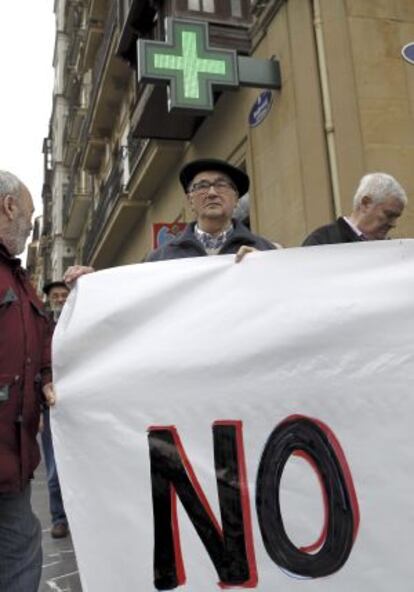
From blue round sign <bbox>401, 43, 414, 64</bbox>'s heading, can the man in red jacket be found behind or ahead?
ahead

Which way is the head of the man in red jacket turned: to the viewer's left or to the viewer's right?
to the viewer's right

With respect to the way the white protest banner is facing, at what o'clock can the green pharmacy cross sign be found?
The green pharmacy cross sign is roughly at 6 o'clock from the white protest banner.

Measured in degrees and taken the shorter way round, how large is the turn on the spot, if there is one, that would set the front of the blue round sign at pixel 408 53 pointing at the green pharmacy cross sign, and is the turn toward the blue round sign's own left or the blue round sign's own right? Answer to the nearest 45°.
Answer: approximately 90° to the blue round sign's own right

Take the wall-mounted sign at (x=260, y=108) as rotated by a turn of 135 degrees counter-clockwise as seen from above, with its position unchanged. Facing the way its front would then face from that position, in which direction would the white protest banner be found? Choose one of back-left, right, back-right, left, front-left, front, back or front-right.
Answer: right

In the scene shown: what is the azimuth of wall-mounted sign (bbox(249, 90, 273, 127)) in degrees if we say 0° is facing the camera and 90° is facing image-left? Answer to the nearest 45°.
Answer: approximately 45°

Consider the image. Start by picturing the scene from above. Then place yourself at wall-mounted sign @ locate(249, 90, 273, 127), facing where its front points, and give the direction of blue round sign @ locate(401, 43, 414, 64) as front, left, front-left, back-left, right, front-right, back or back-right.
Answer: left
